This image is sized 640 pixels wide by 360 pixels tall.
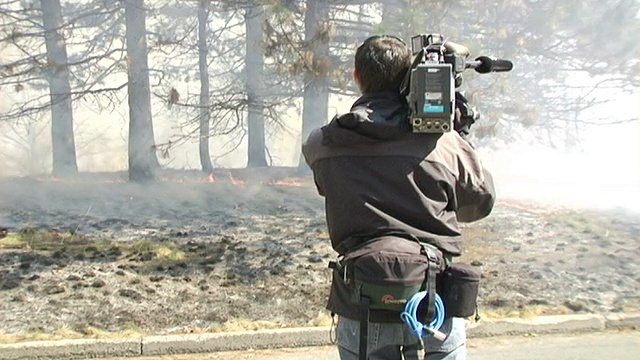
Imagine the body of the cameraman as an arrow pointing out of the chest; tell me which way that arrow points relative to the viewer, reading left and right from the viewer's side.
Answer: facing away from the viewer

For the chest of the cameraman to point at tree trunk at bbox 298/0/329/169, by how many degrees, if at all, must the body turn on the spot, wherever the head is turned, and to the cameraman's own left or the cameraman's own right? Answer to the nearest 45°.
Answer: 0° — they already face it

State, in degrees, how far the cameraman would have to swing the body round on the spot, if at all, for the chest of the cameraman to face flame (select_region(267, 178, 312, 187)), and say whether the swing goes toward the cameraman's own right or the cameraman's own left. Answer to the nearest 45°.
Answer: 0° — they already face it
